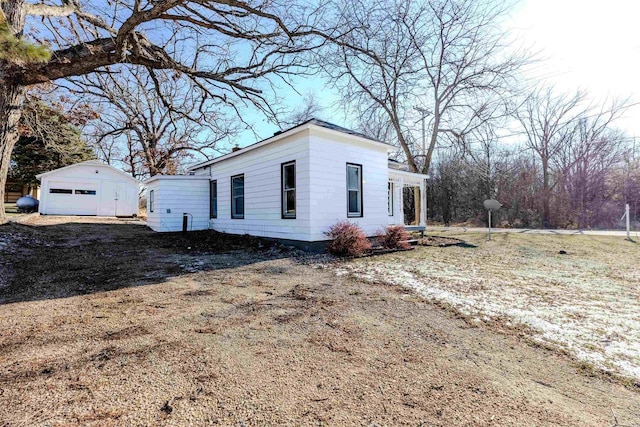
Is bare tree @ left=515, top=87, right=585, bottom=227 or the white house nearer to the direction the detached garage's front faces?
the white house

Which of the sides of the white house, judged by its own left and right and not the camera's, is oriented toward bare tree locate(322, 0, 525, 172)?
left

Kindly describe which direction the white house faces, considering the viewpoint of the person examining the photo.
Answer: facing the viewer and to the right of the viewer

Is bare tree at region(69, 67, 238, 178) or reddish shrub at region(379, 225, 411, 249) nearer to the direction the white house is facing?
the reddish shrub

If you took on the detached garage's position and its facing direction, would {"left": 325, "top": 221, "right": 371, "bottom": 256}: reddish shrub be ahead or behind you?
ahead

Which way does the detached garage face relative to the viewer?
toward the camera

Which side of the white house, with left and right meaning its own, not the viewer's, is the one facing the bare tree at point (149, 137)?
back

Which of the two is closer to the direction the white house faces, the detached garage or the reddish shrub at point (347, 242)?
the reddish shrub

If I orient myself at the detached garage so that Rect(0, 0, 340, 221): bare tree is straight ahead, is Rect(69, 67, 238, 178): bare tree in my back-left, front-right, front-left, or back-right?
back-left

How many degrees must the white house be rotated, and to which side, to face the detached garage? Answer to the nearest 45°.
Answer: approximately 180°

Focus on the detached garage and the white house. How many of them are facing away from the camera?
0

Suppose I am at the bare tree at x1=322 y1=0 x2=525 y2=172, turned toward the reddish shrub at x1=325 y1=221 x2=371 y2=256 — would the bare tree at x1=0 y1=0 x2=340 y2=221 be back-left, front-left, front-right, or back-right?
front-right

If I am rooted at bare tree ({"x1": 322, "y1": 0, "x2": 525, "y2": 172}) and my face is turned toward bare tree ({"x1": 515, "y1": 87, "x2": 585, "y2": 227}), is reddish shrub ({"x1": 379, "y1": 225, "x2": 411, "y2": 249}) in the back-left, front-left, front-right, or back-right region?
back-right
